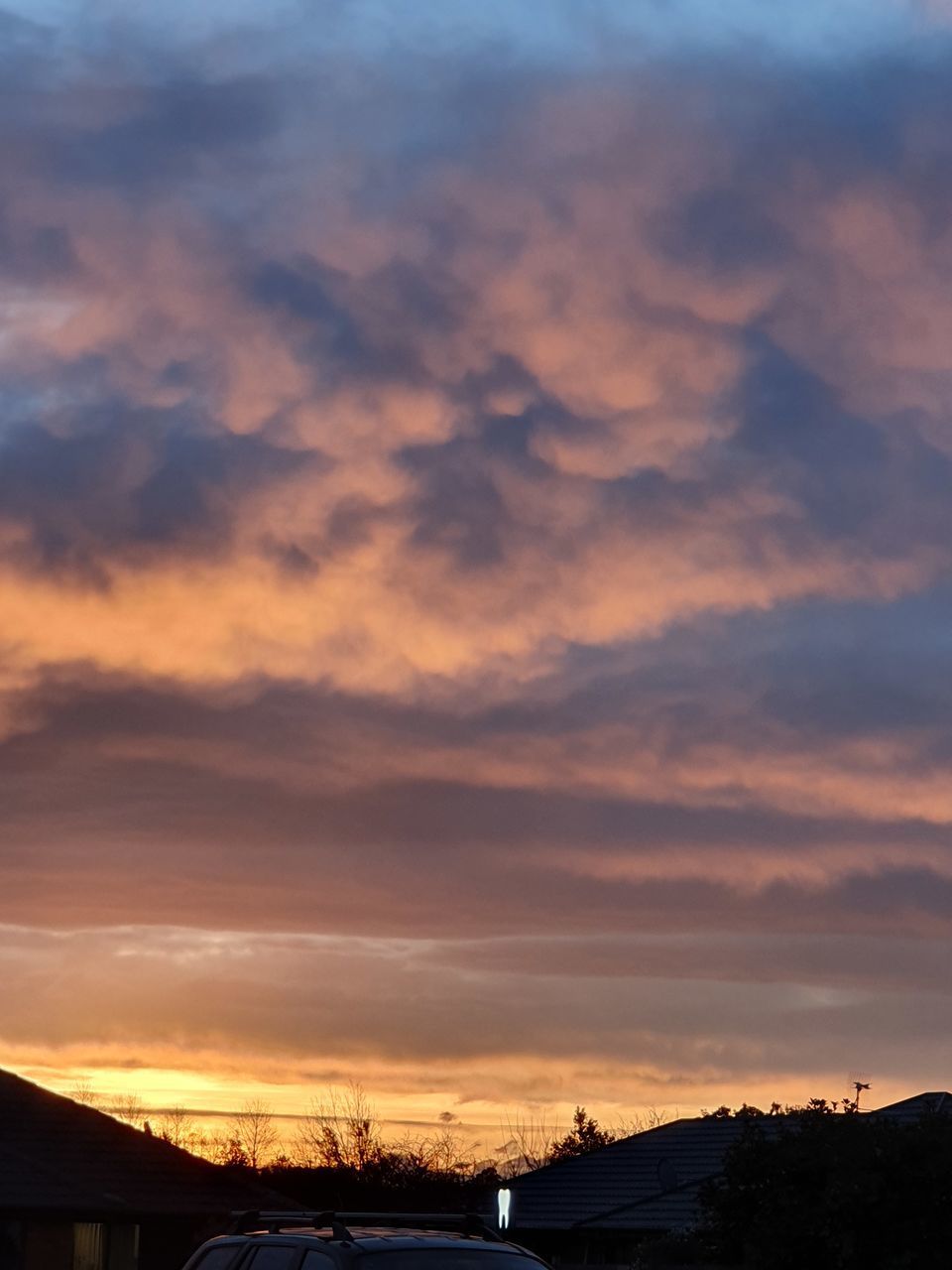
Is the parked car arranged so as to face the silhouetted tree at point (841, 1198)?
no
